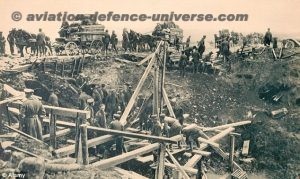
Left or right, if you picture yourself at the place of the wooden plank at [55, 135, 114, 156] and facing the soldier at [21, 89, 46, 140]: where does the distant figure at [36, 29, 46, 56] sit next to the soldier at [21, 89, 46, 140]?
right
